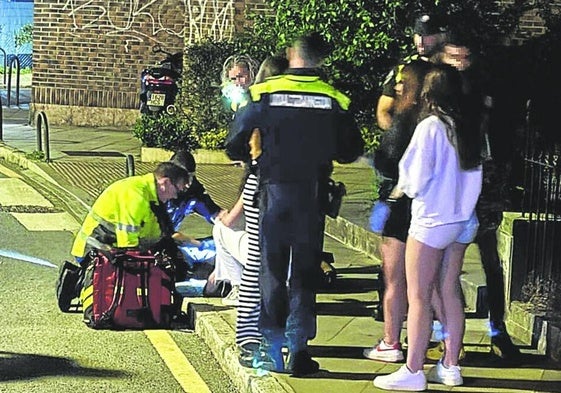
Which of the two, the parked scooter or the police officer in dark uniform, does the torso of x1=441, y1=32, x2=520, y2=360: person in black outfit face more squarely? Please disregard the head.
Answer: the police officer in dark uniform

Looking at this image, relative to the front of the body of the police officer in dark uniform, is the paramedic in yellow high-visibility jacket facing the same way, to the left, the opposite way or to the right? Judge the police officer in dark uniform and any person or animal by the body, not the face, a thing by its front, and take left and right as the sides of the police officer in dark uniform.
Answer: to the right

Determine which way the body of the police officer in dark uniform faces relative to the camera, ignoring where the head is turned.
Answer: away from the camera

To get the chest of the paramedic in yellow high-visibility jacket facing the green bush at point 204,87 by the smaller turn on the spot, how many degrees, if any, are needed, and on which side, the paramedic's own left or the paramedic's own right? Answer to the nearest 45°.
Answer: approximately 90° to the paramedic's own left

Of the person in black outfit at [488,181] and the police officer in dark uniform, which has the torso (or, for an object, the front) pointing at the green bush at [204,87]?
the police officer in dark uniform

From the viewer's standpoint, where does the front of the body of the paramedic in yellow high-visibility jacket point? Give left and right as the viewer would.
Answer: facing to the right of the viewer

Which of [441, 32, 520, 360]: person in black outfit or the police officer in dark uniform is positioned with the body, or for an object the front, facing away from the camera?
the police officer in dark uniform

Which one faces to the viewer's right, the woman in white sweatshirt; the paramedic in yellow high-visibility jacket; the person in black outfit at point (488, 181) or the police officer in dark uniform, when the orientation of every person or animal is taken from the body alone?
the paramedic in yellow high-visibility jacket

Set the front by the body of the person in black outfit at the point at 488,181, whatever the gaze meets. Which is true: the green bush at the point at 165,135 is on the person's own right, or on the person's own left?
on the person's own right

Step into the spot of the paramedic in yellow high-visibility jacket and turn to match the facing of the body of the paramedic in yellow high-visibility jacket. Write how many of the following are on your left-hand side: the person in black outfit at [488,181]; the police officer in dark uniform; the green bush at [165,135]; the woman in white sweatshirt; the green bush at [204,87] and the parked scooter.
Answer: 3

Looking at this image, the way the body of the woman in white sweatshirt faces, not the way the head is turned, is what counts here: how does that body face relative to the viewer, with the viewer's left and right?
facing away from the viewer and to the left of the viewer
